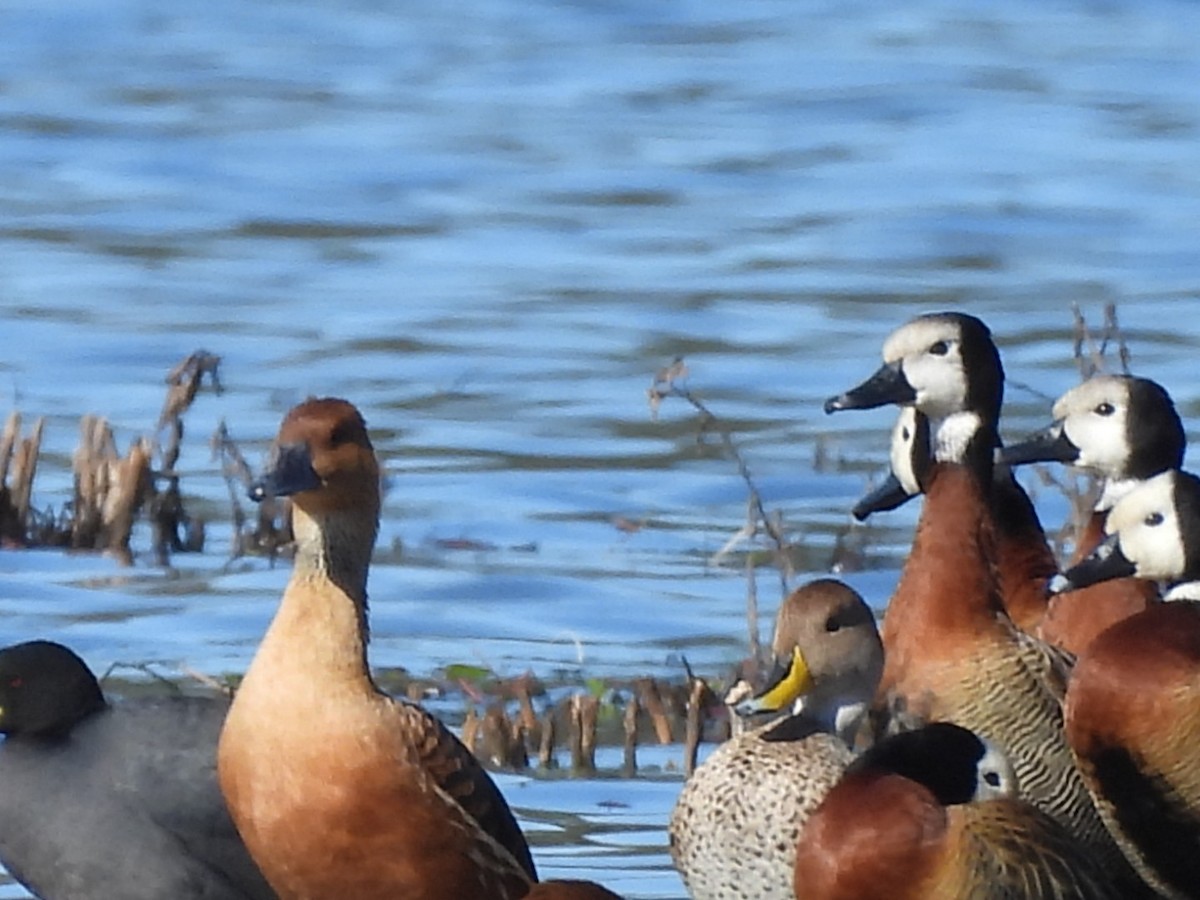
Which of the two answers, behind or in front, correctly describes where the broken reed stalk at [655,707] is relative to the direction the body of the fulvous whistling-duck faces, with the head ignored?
behind

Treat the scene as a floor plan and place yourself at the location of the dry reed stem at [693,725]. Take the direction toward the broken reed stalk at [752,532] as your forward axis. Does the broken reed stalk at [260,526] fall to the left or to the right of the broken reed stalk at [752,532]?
left

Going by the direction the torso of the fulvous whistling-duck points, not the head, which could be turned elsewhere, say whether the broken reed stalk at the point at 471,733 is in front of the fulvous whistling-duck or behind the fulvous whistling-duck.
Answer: behind

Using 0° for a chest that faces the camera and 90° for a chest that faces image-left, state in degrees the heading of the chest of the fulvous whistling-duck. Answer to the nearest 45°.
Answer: approximately 45°

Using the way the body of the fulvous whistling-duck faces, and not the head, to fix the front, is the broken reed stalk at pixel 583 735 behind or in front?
behind

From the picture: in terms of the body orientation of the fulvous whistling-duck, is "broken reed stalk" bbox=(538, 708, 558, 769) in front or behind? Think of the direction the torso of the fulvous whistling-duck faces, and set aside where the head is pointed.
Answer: behind

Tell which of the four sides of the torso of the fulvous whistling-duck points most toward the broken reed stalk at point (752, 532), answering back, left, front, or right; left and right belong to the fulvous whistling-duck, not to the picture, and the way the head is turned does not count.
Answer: back

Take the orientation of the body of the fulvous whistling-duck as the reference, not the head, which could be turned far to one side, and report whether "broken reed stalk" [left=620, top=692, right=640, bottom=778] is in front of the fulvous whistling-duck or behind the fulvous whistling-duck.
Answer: behind

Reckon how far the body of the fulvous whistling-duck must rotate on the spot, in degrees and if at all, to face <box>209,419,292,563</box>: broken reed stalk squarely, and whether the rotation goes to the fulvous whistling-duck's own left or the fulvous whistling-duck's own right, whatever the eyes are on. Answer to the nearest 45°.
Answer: approximately 135° to the fulvous whistling-duck's own right

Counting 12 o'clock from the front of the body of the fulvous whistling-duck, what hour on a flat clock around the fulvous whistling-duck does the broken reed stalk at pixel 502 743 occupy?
The broken reed stalk is roughly at 5 o'clock from the fulvous whistling-duck.
